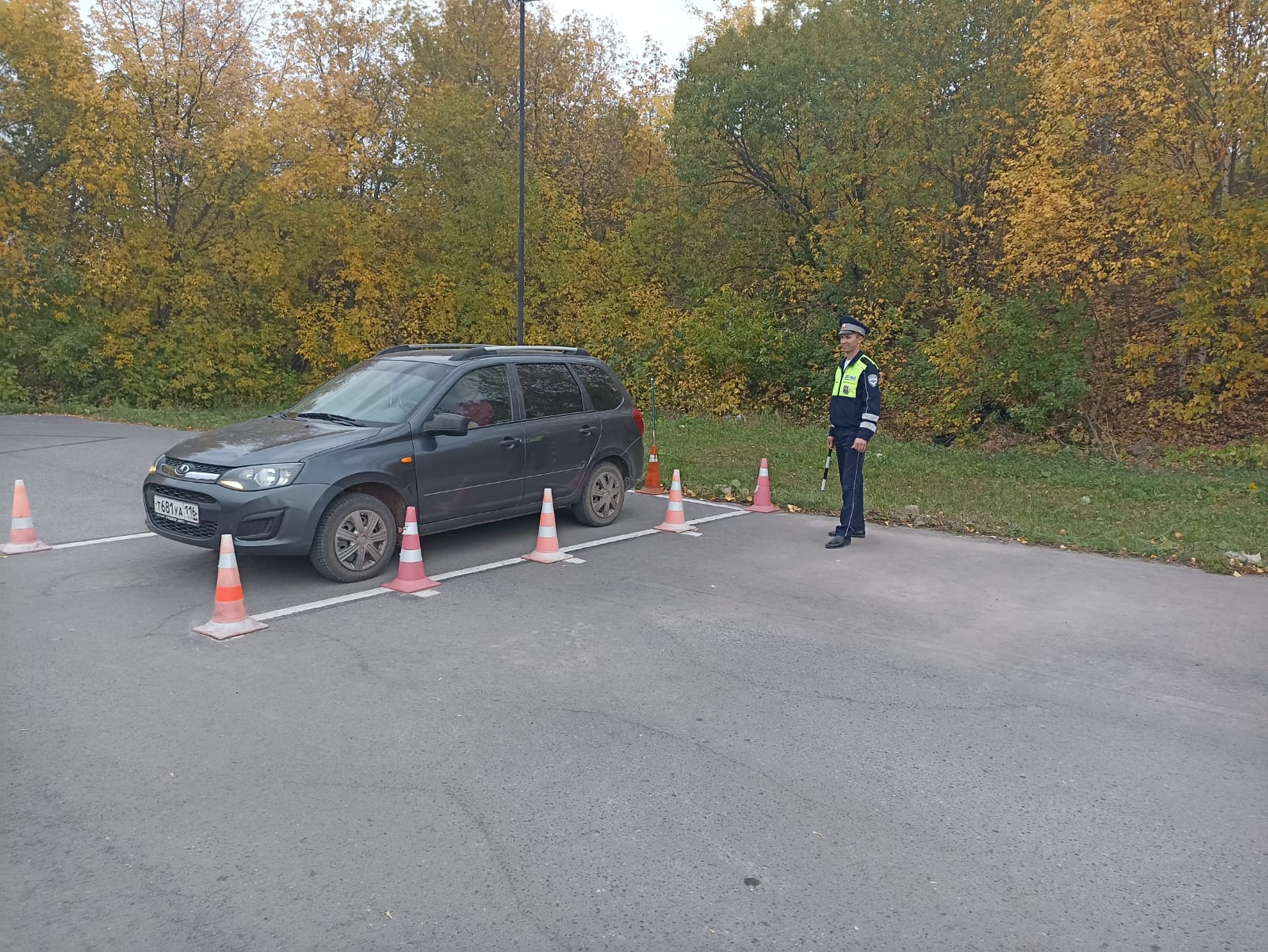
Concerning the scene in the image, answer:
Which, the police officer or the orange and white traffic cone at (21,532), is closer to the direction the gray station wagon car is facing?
the orange and white traffic cone

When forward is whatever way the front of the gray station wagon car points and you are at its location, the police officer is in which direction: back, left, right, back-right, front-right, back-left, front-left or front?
back-left

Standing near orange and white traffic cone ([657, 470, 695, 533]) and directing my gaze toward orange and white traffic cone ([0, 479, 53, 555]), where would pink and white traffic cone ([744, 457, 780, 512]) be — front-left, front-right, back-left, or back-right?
back-right

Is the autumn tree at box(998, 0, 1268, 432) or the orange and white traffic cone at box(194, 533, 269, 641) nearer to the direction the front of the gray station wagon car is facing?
the orange and white traffic cone

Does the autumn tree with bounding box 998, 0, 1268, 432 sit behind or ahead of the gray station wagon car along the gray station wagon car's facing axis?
behind

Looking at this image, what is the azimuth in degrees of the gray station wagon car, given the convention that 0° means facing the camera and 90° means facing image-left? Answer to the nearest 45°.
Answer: approximately 45°

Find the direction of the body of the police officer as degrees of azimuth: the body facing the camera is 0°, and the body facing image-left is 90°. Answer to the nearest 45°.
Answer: approximately 45°

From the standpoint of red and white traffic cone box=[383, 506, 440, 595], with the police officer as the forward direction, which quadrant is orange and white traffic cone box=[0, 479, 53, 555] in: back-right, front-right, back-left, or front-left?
back-left
